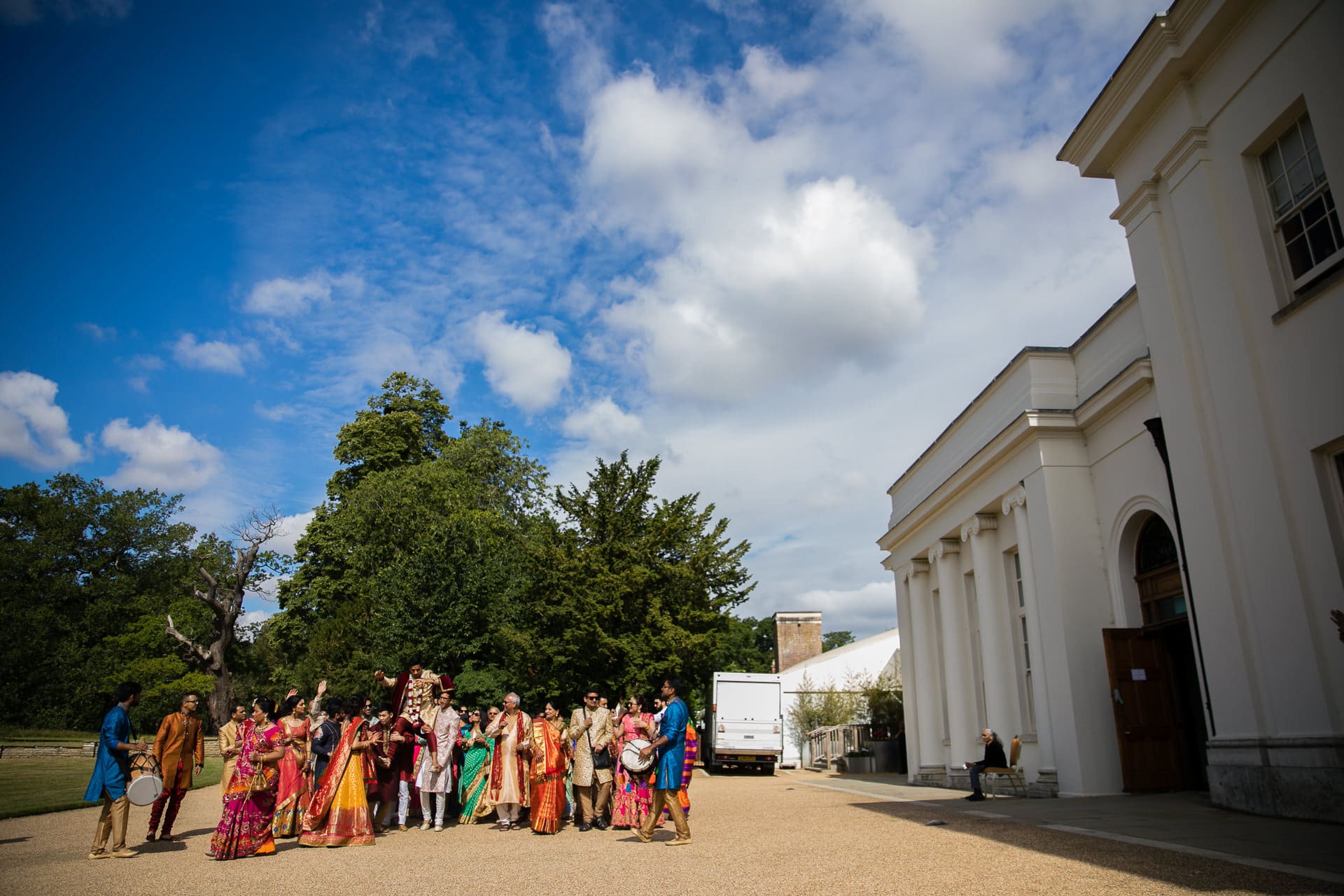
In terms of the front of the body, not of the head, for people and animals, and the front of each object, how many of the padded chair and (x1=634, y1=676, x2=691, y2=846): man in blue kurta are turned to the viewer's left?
2

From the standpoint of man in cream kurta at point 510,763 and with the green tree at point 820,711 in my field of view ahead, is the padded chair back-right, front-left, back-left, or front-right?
front-right

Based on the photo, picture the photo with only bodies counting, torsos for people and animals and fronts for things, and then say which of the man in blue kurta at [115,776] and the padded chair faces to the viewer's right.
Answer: the man in blue kurta

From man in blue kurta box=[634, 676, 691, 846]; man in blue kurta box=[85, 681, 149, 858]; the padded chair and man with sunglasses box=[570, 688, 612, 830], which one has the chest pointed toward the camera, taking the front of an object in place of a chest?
the man with sunglasses

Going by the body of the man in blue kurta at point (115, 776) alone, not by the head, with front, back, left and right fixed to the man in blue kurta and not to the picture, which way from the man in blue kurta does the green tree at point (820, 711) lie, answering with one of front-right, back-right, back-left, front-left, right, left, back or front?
front-left

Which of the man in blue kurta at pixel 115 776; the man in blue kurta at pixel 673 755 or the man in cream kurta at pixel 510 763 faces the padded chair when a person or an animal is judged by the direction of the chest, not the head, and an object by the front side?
the man in blue kurta at pixel 115 776

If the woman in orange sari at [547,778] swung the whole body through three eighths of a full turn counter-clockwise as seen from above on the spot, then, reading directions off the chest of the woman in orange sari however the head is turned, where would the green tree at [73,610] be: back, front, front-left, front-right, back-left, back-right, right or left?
left

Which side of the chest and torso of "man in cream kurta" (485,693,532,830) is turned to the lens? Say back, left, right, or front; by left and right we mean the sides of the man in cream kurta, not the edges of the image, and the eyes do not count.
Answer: front

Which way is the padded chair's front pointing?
to the viewer's left

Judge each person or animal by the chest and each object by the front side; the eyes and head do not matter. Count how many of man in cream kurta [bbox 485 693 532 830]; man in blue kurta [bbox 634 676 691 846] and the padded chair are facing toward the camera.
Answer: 1

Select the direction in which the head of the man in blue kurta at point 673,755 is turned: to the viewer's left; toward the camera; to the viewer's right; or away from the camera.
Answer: to the viewer's left

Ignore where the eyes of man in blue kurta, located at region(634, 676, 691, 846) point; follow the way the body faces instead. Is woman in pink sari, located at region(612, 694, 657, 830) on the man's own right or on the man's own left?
on the man's own right

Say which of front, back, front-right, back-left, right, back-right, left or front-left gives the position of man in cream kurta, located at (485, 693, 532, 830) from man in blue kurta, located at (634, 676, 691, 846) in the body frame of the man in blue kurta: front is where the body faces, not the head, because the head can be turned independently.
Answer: front-right

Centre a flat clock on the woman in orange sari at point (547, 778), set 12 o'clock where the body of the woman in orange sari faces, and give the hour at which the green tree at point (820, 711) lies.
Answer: The green tree is roughly at 7 o'clock from the woman in orange sari.

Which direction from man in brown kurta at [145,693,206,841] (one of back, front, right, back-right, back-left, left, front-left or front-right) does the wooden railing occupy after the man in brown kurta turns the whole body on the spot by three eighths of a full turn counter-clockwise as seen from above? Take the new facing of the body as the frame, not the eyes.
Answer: front-right

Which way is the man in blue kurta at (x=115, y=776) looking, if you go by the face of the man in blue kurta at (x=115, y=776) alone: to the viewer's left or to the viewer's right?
to the viewer's right

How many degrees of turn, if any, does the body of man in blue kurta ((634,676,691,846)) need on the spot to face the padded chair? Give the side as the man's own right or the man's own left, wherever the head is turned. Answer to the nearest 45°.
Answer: approximately 135° to the man's own right

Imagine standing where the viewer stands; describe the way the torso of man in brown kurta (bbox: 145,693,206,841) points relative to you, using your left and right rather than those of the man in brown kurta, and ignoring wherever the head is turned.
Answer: facing the viewer and to the right of the viewer

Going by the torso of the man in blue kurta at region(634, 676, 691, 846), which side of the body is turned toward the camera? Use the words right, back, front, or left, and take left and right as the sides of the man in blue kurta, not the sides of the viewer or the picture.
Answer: left
